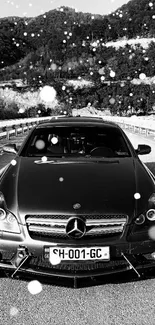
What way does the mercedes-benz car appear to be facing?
toward the camera
